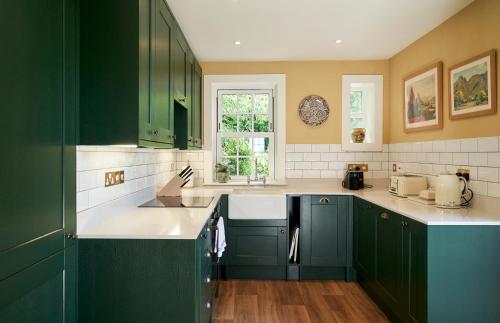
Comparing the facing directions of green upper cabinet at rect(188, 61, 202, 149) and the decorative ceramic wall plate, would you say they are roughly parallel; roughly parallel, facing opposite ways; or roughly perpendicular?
roughly perpendicular

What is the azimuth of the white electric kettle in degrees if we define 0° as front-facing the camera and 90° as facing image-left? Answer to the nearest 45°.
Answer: approximately 90°

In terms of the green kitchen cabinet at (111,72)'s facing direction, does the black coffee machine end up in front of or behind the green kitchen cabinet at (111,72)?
in front

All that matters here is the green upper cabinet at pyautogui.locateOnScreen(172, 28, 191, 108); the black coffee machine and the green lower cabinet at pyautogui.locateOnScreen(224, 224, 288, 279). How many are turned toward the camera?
2

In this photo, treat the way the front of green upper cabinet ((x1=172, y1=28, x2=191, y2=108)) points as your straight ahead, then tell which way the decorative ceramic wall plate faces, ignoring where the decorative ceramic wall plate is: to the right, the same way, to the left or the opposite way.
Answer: to the right

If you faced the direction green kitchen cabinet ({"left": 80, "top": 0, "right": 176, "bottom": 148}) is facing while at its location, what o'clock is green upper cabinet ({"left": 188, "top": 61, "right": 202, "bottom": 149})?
The green upper cabinet is roughly at 10 o'clock from the green kitchen cabinet.

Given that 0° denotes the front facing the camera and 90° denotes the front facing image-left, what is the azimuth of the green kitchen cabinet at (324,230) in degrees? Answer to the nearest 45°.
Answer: approximately 0°

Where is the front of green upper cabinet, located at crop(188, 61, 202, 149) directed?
to the viewer's right

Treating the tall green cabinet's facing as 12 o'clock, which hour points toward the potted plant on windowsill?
The potted plant on windowsill is roughly at 9 o'clock from the tall green cabinet.

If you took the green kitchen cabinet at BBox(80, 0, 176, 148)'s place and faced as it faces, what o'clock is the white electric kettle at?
The white electric kettle is roughly at 12 o'clock from the green kitchen cabinet.

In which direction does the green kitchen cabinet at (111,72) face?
to the viewer's right
